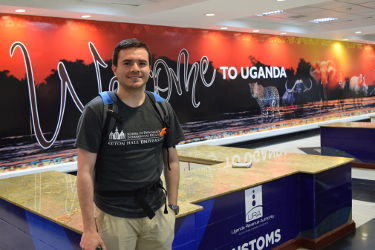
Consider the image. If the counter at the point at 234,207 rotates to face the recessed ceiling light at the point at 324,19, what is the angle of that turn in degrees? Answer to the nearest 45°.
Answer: approximately 90° to its left

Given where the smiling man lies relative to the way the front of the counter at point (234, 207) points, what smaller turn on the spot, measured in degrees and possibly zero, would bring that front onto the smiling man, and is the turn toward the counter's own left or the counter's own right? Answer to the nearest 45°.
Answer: approximately 90° to the counter's own right

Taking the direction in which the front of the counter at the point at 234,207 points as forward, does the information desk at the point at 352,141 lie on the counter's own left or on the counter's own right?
on the counter's own left

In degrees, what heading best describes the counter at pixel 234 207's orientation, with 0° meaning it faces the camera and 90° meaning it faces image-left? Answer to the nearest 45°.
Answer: approximately 315°
